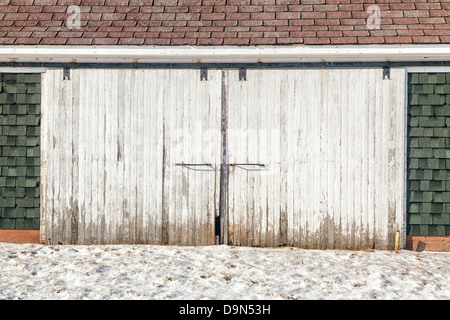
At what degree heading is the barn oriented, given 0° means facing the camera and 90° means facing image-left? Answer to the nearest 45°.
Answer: approximately 0°
